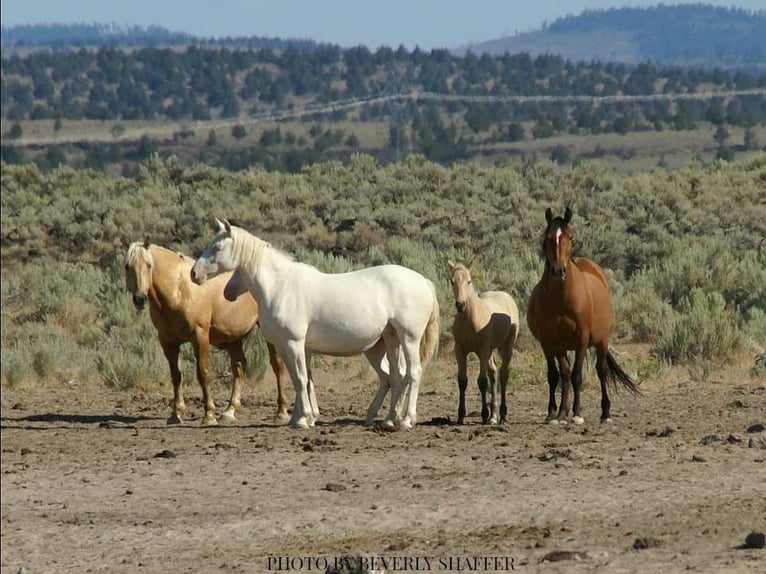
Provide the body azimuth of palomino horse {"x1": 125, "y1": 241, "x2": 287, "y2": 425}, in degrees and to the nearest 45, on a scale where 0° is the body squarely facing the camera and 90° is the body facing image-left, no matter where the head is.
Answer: approximately 45°

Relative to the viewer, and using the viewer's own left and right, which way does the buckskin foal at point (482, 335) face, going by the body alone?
facing the viewer and to the left of the viewer

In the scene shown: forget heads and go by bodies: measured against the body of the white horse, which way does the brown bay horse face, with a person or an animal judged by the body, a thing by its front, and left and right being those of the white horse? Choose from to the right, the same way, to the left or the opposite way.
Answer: to the left

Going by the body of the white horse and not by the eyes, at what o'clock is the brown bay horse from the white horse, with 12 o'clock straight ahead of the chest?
The brown bay horse is roughly at 6 o'clock from the white horse.

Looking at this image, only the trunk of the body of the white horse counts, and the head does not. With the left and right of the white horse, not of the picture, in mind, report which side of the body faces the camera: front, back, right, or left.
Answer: left

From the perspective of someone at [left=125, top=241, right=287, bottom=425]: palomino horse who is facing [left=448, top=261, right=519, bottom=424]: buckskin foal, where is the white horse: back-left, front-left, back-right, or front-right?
front-right

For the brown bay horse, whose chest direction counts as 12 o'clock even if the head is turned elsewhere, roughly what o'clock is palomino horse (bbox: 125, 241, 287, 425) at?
The palomino horse is roughly at 3 o'clock from the brown bay horse.

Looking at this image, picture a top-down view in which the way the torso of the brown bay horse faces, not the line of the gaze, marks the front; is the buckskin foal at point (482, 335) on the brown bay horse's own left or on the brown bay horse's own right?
on the brown bay horse's own right

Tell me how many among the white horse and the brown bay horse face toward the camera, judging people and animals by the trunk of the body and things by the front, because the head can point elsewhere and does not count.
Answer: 1

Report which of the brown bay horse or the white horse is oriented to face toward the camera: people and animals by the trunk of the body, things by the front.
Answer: the brown bay horse

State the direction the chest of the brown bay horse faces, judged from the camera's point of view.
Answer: toward the camera

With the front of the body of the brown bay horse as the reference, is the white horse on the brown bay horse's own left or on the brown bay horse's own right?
on the brown bay horse's own right

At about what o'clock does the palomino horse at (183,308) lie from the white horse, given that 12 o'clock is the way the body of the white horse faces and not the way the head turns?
The palomino horse is roughly at 1 o'clock from the white horse.

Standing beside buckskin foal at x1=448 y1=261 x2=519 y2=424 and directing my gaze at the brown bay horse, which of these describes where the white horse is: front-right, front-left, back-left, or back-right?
back-right

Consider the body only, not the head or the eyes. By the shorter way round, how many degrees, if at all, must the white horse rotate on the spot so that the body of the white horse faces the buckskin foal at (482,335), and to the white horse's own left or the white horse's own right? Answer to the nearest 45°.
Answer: approximately 180°
